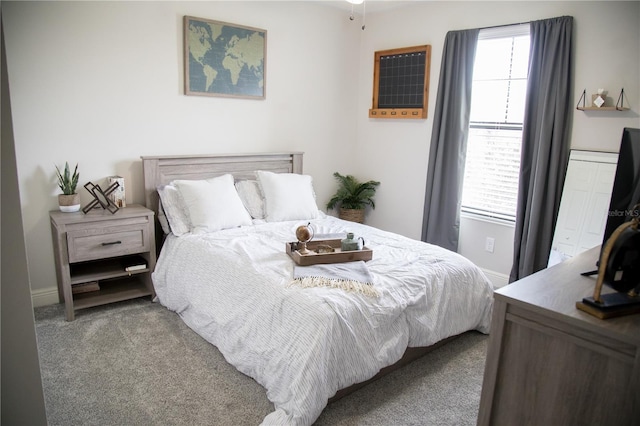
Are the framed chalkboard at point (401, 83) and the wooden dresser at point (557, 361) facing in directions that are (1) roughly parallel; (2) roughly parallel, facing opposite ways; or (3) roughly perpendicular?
roughly perpendicular

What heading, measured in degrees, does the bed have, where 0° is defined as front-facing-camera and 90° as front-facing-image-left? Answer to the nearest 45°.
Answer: approximately 315°

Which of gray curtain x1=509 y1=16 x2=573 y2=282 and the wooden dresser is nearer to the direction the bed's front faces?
the wooden dresser

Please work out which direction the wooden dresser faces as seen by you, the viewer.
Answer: facing away from the viewer and to the left of the viewer

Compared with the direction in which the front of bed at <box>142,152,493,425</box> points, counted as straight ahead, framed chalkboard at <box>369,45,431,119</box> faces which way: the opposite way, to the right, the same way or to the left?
to the right

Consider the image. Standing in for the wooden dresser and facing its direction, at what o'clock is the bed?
The bed is roughly at 11 o'clock from the wooden dresser.
